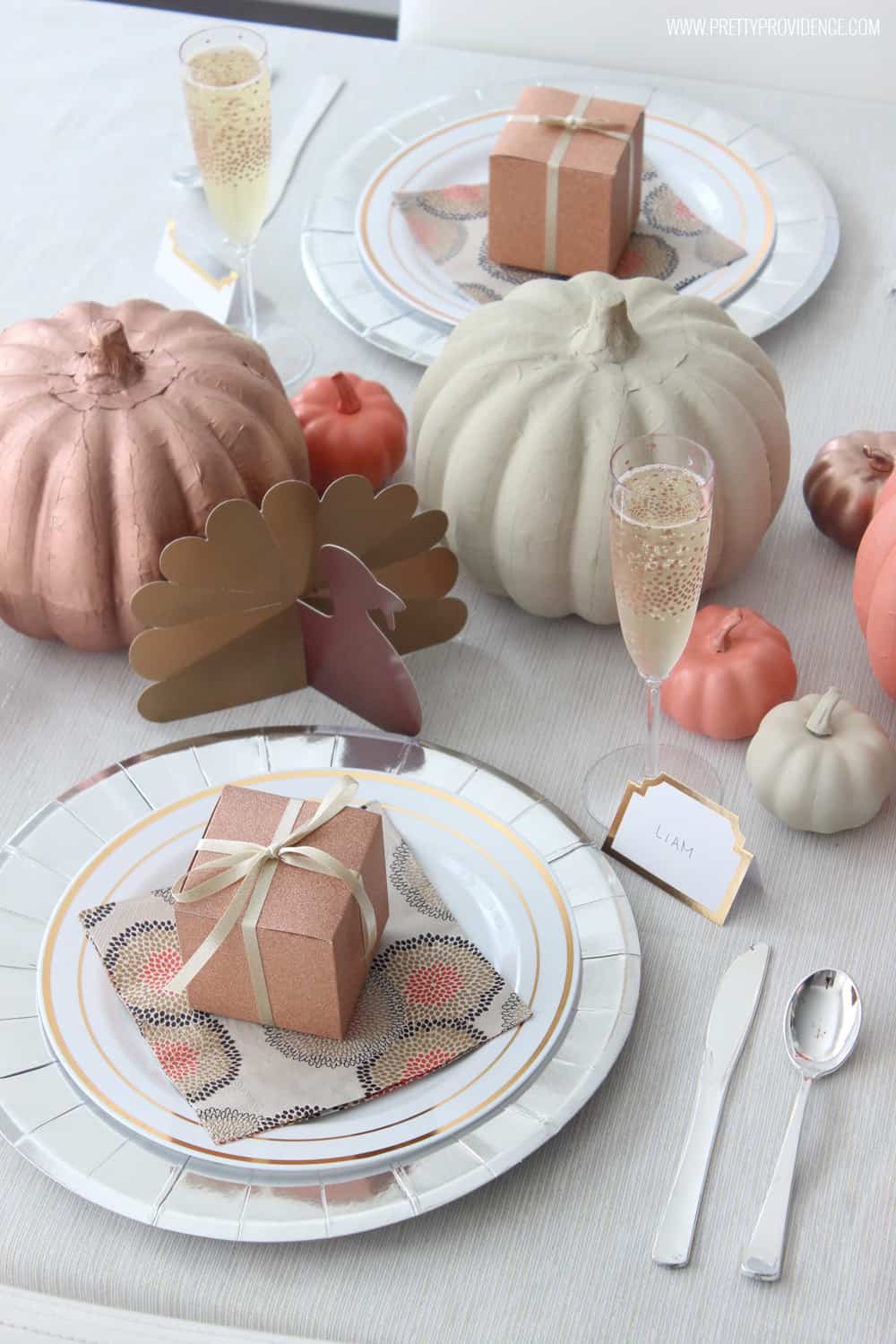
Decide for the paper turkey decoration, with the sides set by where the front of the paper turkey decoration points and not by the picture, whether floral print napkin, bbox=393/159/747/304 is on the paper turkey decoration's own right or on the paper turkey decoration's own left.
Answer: on the paper turkey decoration's own left

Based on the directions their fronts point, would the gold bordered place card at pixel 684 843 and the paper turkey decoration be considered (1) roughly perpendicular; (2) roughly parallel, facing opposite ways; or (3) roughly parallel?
roughly perpendicular

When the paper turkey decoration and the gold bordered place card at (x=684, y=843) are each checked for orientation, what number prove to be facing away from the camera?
0

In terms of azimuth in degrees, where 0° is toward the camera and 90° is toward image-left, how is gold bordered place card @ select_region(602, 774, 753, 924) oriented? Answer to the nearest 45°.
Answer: approximately 45°

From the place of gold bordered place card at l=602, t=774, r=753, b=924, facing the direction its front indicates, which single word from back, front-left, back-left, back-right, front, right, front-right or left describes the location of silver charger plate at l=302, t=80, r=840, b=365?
back-right

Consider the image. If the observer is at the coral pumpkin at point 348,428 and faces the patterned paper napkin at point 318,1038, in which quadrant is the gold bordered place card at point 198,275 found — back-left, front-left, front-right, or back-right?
back-right
